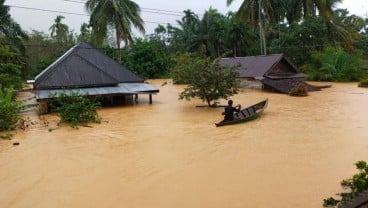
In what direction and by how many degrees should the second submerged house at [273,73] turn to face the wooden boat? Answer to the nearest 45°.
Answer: approximately 45° to its right

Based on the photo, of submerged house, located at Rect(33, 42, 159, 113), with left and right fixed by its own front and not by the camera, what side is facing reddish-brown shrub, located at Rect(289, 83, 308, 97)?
left

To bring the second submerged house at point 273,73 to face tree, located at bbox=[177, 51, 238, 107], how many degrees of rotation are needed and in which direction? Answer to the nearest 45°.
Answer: approximately 45° to its right

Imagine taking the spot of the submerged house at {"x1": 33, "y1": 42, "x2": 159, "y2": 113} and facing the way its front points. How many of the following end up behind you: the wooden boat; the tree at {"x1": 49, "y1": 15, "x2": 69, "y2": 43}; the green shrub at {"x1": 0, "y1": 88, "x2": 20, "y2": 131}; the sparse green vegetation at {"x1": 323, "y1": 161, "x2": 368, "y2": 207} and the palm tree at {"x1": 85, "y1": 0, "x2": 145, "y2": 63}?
2

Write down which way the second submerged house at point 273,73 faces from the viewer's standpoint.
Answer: facing the viewer and to the right of the viewer

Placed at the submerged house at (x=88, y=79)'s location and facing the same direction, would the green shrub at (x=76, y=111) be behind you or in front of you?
in front

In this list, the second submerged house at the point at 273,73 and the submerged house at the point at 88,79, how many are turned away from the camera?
0

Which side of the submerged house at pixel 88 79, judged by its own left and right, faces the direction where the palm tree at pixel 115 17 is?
back

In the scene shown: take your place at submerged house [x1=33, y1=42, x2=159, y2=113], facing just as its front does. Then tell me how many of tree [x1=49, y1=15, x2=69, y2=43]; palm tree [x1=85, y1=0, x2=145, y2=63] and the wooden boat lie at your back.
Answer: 2

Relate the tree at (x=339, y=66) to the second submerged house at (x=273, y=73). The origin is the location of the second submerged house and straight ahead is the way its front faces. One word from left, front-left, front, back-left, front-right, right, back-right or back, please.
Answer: left
